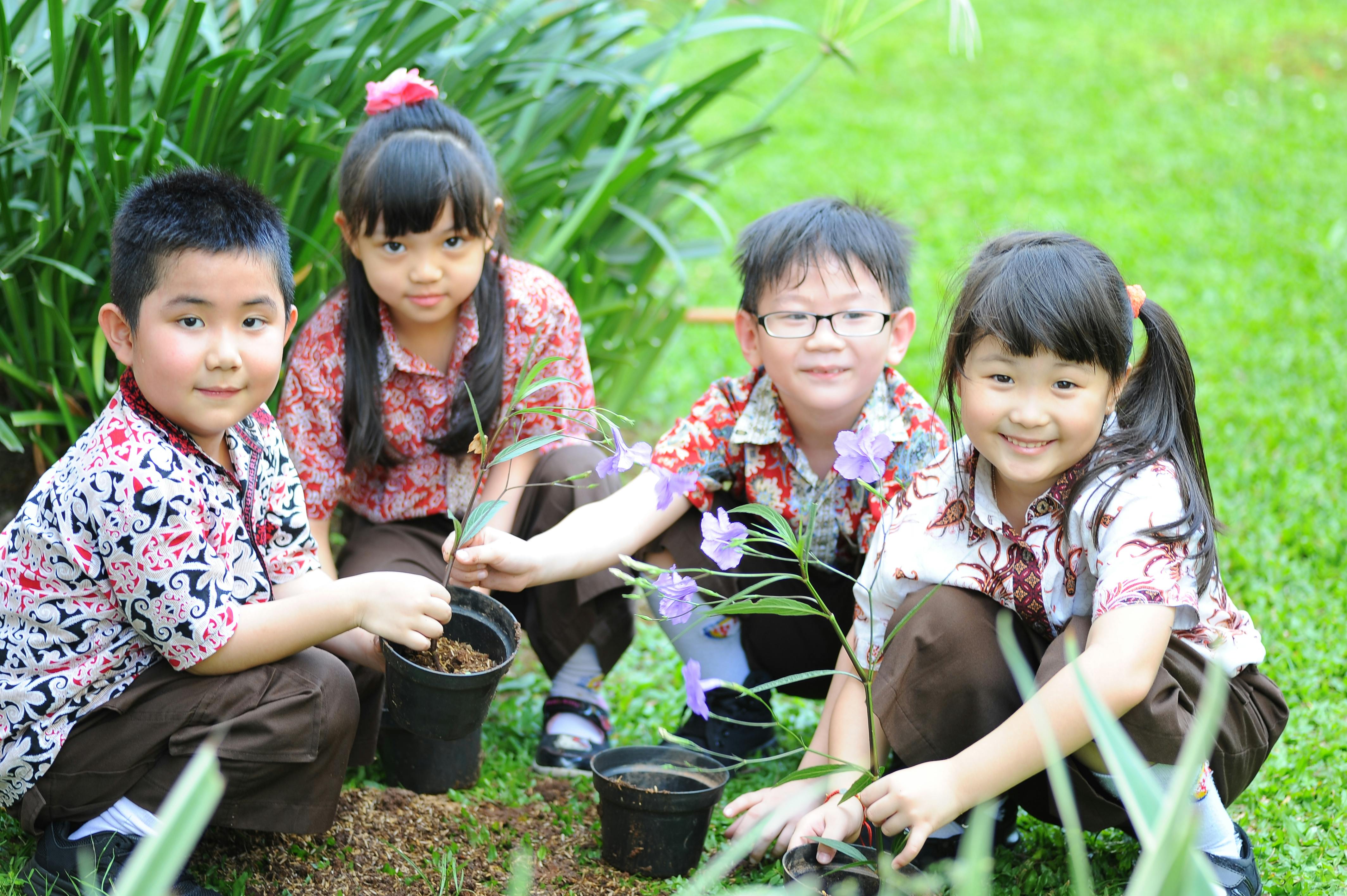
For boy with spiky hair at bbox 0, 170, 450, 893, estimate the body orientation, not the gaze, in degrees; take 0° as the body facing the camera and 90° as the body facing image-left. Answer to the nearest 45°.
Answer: approximately 315°

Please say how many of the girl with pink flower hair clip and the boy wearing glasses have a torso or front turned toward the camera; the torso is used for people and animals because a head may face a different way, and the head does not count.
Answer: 2

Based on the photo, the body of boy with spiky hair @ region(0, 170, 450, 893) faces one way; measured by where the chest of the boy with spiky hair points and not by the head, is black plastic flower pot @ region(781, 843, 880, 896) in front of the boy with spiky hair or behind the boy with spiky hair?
in front

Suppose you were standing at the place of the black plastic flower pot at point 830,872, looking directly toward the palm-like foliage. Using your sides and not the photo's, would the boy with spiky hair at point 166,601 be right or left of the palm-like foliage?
left

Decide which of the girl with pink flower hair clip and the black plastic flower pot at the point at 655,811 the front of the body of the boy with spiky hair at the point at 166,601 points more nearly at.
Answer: the black plastic flower pot

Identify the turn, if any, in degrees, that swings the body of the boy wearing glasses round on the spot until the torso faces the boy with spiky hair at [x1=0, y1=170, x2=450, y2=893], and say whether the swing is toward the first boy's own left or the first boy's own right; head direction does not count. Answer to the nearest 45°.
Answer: approximately 45° to the first boy's own right

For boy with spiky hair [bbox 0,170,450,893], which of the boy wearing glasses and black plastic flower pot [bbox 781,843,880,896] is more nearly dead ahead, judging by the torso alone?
the black plastic flower pot

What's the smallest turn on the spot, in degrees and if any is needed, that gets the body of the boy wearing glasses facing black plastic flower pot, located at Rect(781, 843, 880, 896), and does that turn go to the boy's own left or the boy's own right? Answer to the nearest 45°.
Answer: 0° — they already face it
